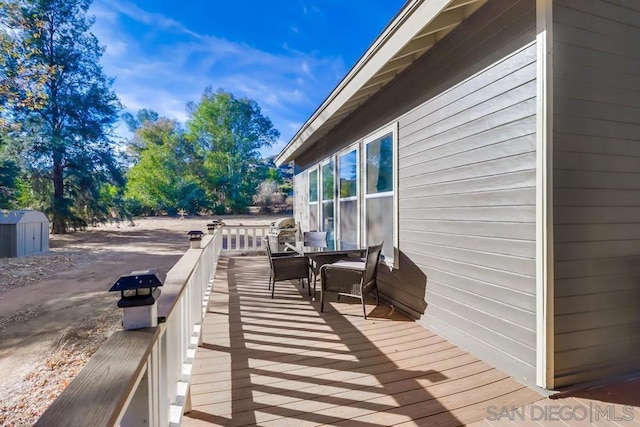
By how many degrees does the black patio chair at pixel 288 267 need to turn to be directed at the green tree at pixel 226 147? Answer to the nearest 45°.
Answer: approximately 90° to its left

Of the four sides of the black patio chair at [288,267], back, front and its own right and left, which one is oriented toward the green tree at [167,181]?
left

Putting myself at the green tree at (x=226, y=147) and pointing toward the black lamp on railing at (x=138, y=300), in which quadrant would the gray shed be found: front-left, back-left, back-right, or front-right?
front-right

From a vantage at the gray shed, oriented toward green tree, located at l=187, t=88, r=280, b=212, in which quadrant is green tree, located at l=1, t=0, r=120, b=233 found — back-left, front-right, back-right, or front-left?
front-left

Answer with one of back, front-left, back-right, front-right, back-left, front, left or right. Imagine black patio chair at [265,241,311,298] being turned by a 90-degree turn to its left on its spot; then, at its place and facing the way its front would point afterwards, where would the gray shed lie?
front-left

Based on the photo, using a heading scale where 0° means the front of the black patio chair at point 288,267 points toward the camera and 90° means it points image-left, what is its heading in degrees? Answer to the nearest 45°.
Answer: approximately 270°

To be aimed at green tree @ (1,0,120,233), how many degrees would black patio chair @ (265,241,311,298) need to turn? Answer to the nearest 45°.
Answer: approximately 135° to its left

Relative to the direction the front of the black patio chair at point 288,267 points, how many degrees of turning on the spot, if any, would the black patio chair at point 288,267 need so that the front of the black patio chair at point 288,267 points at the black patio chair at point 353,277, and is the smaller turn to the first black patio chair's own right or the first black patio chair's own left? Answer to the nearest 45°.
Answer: approximately 45° to the first black patio chair's own right

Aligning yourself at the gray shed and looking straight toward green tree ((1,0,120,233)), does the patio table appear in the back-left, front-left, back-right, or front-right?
back-right

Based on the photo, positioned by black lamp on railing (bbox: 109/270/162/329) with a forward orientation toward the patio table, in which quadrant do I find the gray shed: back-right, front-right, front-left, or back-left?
front-left

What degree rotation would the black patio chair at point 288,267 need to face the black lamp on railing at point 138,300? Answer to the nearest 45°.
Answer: approximately 90° to its right

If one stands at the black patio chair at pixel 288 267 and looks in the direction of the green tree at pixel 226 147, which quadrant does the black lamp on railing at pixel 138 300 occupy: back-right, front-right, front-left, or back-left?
back-left

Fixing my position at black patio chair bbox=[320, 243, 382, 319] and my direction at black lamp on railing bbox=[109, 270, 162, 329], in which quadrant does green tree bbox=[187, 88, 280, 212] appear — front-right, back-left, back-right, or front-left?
back-right
